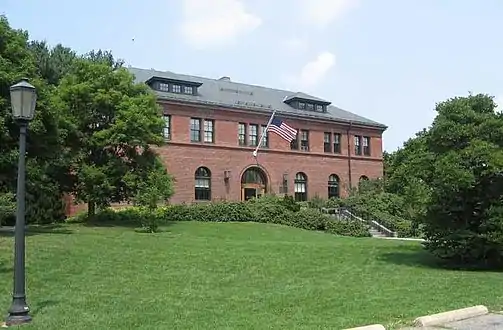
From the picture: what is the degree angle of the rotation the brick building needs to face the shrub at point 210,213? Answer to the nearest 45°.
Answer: approximately 45° to its right

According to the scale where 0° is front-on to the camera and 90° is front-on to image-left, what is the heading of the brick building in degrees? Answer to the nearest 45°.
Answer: approximately 315°

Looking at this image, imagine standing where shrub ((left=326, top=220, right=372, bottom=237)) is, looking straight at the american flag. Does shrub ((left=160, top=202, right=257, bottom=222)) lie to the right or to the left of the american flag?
left

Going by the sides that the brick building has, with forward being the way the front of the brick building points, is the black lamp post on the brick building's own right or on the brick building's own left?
on the brick building's own right

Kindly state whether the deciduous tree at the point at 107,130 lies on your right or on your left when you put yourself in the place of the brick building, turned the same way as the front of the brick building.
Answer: on your right

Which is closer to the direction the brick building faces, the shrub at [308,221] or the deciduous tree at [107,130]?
the shrub
